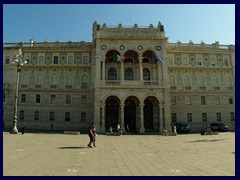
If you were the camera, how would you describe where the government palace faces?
facing the viewer
